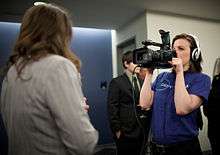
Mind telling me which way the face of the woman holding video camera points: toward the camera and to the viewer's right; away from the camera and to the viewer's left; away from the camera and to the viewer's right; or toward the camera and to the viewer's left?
toward the camera and to the viewer's left

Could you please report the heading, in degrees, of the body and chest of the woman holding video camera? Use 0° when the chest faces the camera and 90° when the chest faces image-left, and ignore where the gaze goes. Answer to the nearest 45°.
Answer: approximately 45°
